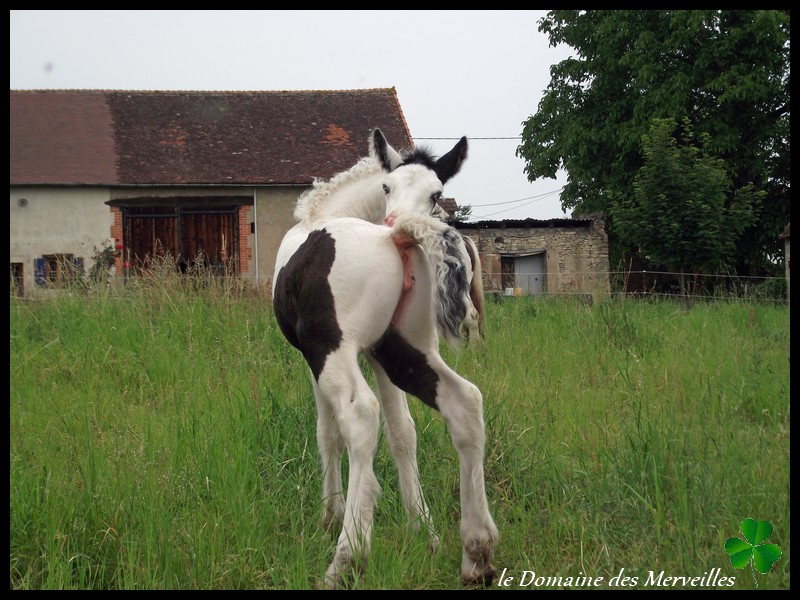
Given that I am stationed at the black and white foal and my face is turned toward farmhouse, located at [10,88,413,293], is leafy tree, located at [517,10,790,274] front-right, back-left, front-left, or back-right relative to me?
front-right

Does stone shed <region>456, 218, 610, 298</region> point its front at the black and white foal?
yes

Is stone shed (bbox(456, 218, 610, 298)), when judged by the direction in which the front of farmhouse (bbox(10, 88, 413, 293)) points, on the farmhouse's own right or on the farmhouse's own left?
on the farmhouse's own left

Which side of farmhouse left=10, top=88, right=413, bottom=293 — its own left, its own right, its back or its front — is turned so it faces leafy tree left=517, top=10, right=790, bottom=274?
left

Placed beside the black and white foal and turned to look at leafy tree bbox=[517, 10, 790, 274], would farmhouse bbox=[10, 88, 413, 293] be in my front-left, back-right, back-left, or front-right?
front-left

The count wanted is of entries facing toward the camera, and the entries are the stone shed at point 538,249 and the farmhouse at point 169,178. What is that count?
2

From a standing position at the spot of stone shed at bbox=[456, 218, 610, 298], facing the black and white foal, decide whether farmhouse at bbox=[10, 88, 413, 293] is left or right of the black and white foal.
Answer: right

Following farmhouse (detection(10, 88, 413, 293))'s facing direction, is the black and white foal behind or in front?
in front

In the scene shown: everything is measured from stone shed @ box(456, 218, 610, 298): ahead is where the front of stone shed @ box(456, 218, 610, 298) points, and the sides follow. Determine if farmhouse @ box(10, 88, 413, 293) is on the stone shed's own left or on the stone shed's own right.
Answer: on the stone shed's own right

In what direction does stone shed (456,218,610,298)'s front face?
toward the camera
